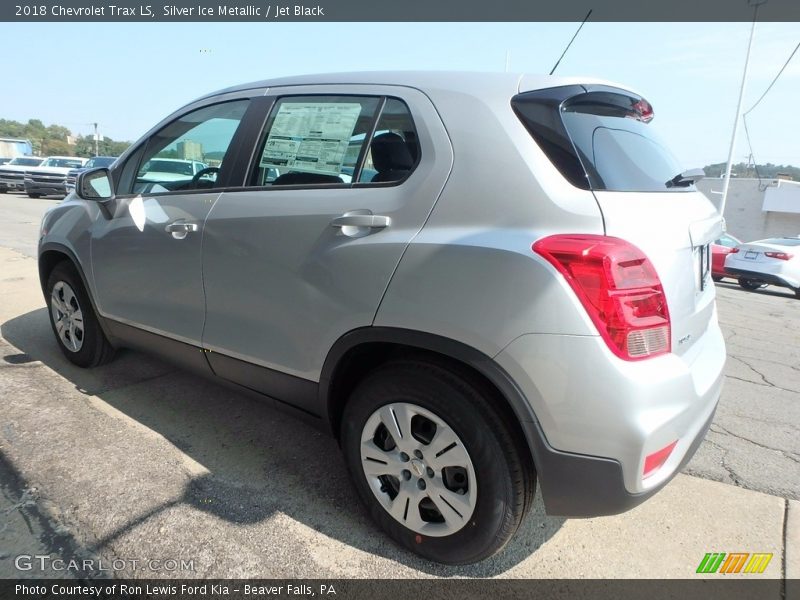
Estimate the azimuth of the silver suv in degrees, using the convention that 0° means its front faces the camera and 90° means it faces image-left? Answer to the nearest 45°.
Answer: approximately 135°

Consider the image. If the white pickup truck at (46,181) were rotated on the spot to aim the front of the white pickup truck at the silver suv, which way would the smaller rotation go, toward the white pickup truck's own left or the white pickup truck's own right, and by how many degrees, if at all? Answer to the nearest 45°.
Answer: approximately 45° to the white pickup truck's own left

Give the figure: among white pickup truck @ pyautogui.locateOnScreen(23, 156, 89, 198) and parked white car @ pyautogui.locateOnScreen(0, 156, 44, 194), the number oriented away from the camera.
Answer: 0

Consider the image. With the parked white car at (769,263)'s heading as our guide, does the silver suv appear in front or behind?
behind

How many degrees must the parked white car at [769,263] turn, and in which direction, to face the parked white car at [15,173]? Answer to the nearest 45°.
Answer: approximately 135° to its left

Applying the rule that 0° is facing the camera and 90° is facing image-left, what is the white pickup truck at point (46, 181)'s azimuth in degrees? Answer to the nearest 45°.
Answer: approximately 45°

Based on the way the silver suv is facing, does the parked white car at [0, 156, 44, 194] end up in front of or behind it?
in front

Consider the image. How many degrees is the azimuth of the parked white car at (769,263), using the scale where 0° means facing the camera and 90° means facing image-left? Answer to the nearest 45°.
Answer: approximately 225°

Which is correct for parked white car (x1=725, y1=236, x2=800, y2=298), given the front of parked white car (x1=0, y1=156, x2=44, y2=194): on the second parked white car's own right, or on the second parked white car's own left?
on the second parked white car's own left

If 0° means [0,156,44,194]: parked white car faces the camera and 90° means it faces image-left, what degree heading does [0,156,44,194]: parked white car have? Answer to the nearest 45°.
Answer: approximately 45°

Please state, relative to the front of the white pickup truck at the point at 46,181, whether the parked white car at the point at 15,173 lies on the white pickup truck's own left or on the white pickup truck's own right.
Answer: on the white pickup truck's own right

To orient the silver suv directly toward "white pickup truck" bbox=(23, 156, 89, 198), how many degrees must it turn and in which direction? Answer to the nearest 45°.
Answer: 0° — it already faces it
